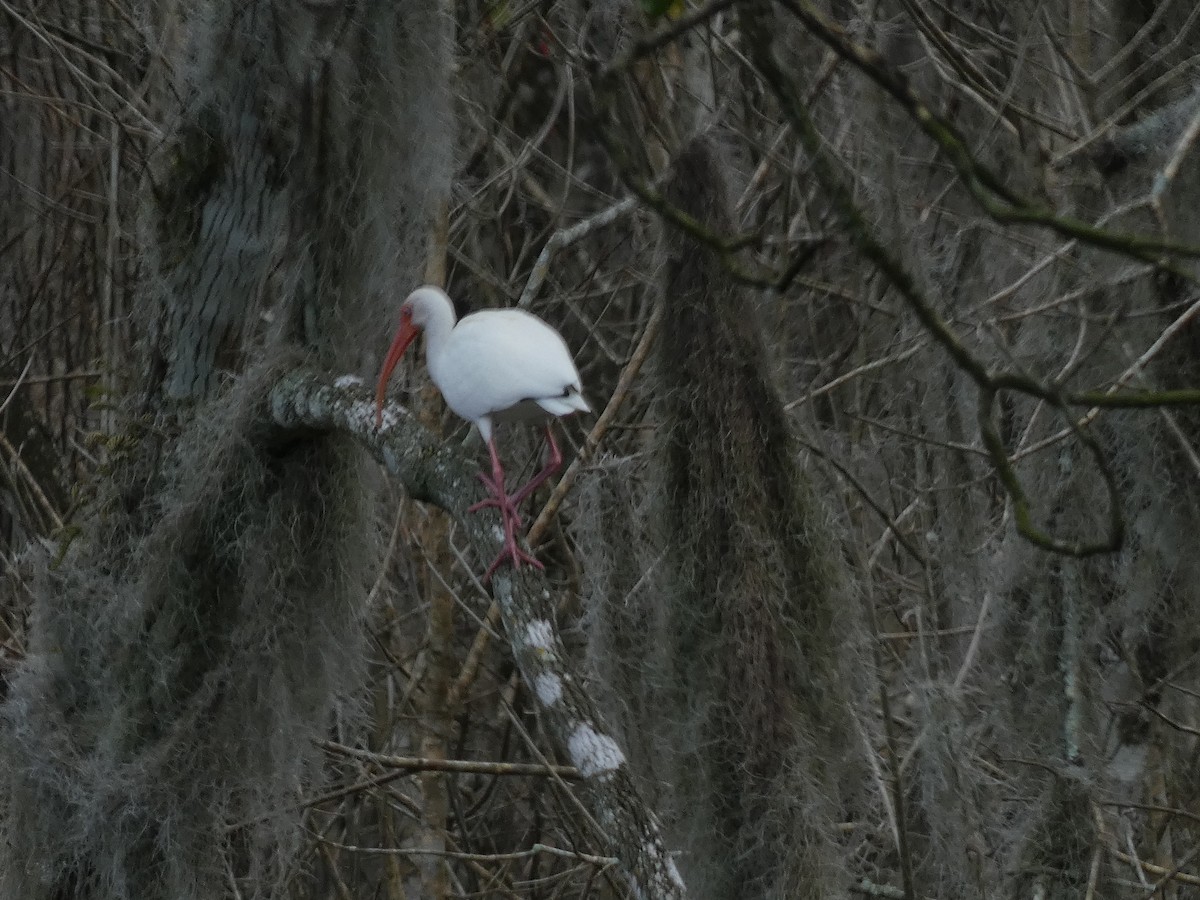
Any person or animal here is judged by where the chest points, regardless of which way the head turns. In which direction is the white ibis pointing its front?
to the viewer's left
